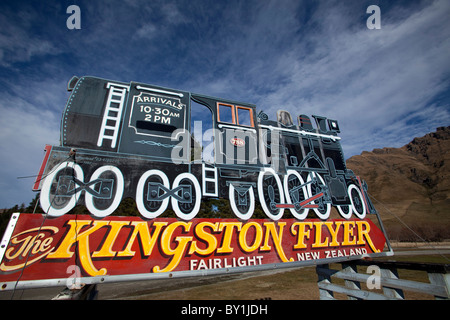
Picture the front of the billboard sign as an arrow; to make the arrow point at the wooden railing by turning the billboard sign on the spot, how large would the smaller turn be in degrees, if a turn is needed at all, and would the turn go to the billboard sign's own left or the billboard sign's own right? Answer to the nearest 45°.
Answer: approximately 45° to the billboard sign's own left

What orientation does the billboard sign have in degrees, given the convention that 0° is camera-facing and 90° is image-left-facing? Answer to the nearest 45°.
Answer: approximately 315°
